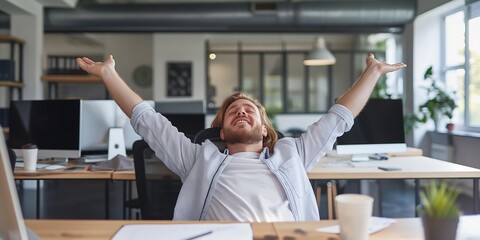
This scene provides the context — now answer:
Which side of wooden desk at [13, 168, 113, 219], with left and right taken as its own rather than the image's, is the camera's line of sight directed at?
front

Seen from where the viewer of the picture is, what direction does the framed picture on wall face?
facing the viewer

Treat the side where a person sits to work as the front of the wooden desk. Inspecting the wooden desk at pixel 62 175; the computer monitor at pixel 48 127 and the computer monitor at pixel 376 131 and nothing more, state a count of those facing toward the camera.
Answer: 3

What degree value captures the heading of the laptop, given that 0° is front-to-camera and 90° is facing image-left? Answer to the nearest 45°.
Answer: approximately 225°

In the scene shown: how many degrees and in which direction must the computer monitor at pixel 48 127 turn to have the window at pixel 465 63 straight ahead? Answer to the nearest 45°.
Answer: approximately 90° to its left

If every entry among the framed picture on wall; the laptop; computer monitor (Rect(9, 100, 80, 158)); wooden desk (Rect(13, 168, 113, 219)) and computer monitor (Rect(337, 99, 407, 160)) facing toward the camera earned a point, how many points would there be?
4

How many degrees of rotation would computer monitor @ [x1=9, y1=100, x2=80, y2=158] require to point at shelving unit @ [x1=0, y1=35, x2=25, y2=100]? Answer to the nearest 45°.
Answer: approximately 180°

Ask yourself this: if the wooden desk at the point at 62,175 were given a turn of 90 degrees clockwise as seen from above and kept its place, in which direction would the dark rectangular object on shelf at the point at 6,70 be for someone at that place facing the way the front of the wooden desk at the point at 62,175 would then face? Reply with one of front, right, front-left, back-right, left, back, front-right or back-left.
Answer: right

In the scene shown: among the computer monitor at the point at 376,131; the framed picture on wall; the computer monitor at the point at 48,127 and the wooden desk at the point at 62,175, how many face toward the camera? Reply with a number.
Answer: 4

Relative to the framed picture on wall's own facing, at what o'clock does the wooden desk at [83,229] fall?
The wooden desk is roughly at 12 o'clock from the framed picture on wall.

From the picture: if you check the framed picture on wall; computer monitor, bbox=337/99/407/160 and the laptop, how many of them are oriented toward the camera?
2
